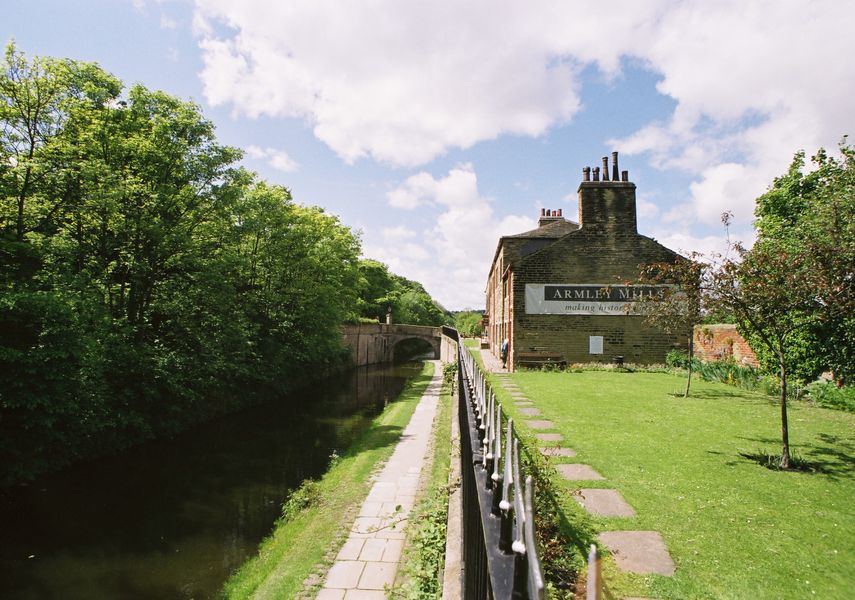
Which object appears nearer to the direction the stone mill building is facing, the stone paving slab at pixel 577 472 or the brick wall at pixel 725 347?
the stone paving slab

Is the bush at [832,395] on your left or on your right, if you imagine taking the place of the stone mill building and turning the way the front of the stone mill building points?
on your left

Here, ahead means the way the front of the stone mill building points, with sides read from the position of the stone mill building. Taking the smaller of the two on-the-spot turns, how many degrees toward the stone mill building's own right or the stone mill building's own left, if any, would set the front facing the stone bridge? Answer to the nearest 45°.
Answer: approximately 45° to the stone mill building's own right
